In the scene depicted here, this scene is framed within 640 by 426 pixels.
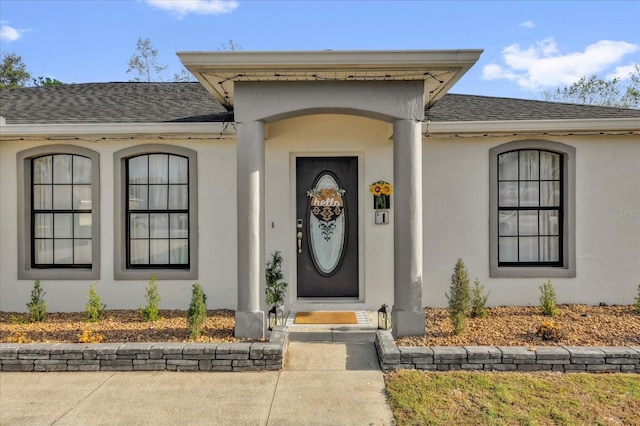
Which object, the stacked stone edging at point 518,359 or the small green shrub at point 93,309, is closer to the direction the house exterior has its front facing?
the stacked stone edging

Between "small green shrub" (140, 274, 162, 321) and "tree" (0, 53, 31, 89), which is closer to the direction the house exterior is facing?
the small green shrub

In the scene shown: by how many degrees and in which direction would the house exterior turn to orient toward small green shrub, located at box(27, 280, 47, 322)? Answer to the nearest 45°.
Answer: approximately 90° to its right

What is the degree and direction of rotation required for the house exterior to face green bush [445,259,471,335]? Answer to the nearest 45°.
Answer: approximately 45° to its left

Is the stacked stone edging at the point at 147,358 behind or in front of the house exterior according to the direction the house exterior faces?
in front

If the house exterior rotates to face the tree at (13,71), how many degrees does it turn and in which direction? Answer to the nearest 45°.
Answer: approximately 135° to its right

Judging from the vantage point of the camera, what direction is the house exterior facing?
facing the viewer

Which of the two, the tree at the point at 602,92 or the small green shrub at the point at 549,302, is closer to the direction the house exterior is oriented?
the small green shrub

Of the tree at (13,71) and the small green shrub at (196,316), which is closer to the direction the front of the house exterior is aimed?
the small green shrub

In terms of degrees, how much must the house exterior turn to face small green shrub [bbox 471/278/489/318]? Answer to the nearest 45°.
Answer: approximately 90° to its left

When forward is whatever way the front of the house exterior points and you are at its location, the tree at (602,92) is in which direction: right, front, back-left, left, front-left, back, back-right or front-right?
back-left

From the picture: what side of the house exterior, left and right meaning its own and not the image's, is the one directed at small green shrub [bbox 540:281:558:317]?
left

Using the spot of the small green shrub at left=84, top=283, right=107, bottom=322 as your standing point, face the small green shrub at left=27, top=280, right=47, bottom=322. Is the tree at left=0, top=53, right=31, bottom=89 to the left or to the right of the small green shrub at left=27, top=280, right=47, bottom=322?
right

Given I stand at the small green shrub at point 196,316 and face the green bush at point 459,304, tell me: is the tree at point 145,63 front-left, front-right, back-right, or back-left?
back-left
